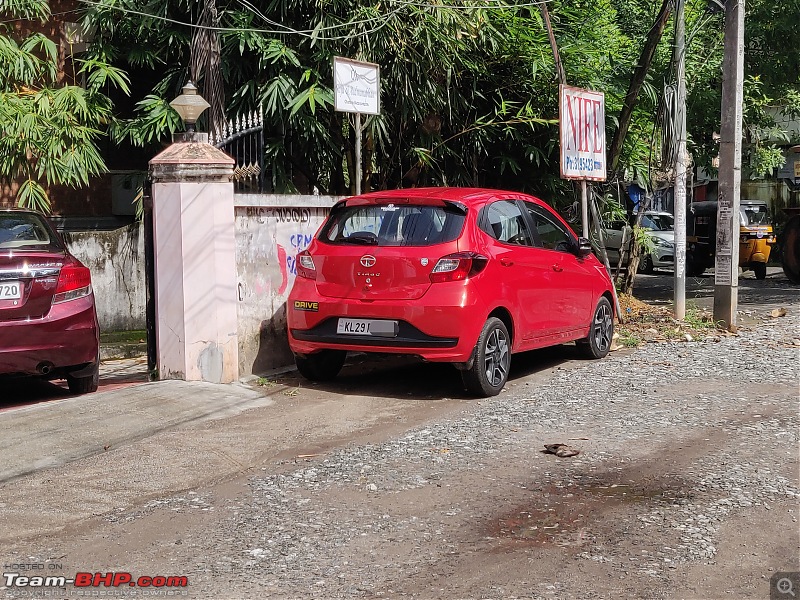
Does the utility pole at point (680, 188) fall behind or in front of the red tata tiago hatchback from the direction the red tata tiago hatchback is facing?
in front

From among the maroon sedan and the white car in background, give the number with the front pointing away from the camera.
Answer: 1

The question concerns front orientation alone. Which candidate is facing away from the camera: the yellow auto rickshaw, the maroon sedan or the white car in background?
the maroon sedan

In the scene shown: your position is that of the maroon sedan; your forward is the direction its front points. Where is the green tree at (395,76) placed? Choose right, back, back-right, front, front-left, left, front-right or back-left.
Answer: front-right

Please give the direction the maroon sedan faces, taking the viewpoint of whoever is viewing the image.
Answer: facing away from the viewer

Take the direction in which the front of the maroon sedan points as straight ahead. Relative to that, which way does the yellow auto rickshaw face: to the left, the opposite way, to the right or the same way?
the opposite way

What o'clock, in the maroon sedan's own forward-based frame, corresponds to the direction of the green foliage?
The green foliage is roughly at 12 o'clock from the maroon sedan.

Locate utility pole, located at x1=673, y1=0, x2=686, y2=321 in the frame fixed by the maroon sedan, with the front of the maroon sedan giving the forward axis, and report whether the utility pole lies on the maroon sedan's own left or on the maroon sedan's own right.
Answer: on the maroon sedan's own right

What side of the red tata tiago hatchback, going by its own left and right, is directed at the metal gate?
left

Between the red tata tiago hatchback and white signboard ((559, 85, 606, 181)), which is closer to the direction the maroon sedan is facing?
the white signboard

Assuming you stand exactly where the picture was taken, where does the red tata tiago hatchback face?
facing away from the viewer and to the right of the viewer

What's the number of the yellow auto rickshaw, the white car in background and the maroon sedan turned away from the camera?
1

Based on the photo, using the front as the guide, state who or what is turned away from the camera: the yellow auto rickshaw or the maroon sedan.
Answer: the maroon sedan
